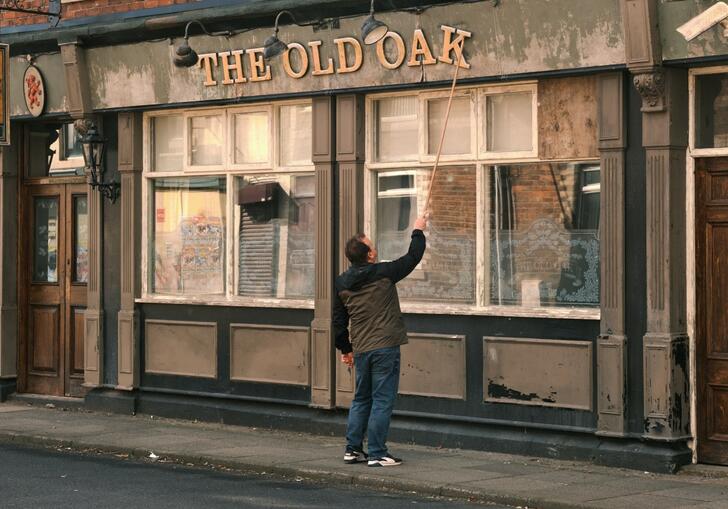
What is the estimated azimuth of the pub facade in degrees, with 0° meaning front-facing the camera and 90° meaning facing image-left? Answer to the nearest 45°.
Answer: approximately 45°

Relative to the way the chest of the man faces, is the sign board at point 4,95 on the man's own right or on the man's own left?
on the man's own left

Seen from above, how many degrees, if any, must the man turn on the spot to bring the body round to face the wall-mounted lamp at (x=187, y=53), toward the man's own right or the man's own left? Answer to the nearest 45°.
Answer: approximately 90° to the man's own left

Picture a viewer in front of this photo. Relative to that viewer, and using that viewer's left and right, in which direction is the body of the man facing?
facing away from the viewer and to the right of the viewer

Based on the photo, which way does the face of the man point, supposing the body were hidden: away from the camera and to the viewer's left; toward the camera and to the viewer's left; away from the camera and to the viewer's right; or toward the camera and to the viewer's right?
away from the camera and to the viewer's right

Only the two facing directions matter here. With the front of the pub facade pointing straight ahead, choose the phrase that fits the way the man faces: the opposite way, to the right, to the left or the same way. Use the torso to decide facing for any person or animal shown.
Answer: the opposite way
